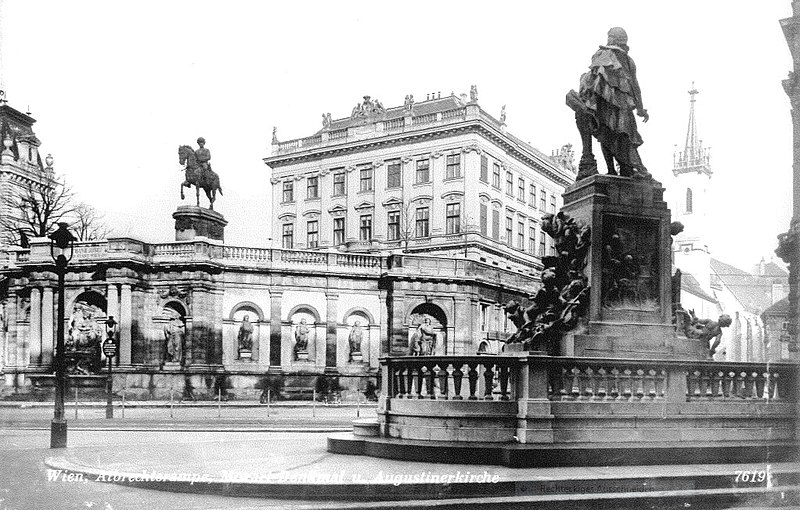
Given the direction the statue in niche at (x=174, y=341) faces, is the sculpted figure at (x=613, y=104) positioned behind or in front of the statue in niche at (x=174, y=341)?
in front

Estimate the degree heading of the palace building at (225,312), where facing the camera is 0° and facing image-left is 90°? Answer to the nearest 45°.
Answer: approximately 45°

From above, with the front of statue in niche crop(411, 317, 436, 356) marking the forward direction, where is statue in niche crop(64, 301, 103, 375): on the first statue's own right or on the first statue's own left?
on the first statue's own right

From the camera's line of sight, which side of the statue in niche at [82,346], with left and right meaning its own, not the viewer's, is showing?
front

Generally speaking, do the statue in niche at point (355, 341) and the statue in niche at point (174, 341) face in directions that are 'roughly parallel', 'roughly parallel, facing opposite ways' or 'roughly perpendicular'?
roughly parallel

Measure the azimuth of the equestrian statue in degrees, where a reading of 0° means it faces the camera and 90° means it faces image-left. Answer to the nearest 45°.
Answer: approximately 45°

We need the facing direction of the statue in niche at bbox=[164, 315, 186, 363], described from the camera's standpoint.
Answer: facing the viewer

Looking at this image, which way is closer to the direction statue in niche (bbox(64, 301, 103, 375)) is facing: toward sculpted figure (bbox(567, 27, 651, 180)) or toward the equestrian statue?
the sculpted figure

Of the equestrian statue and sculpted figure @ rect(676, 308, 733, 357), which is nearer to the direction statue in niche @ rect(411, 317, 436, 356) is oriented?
the sculpted figure

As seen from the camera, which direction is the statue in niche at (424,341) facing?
toward the camera

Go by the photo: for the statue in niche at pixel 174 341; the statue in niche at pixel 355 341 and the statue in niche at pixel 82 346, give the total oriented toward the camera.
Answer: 3

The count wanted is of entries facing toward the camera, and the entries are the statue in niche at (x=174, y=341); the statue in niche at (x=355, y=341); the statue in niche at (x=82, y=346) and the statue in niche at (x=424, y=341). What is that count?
4
